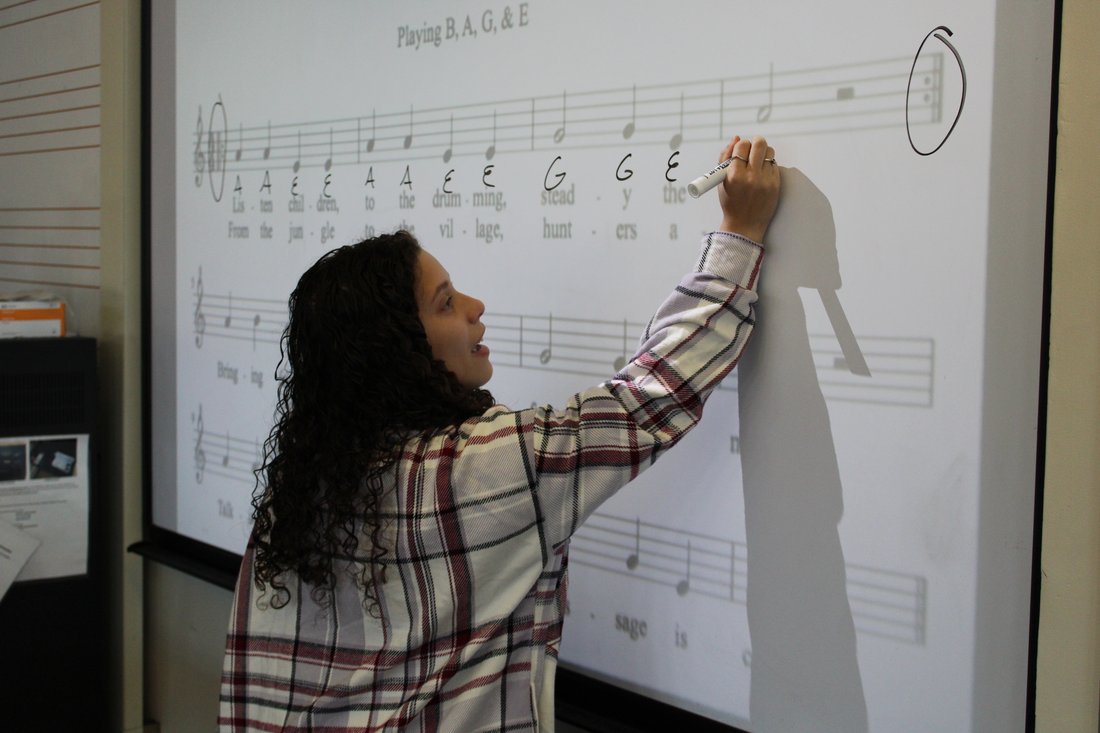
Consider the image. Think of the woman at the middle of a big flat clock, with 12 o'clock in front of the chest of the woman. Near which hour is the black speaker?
The black speaker is roughly at 9 o'clock from the woman.

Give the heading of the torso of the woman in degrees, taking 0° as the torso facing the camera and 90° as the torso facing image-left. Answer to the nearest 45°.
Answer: approximately 225°

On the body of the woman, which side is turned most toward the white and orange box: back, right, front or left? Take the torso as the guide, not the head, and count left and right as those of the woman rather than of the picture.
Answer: left
